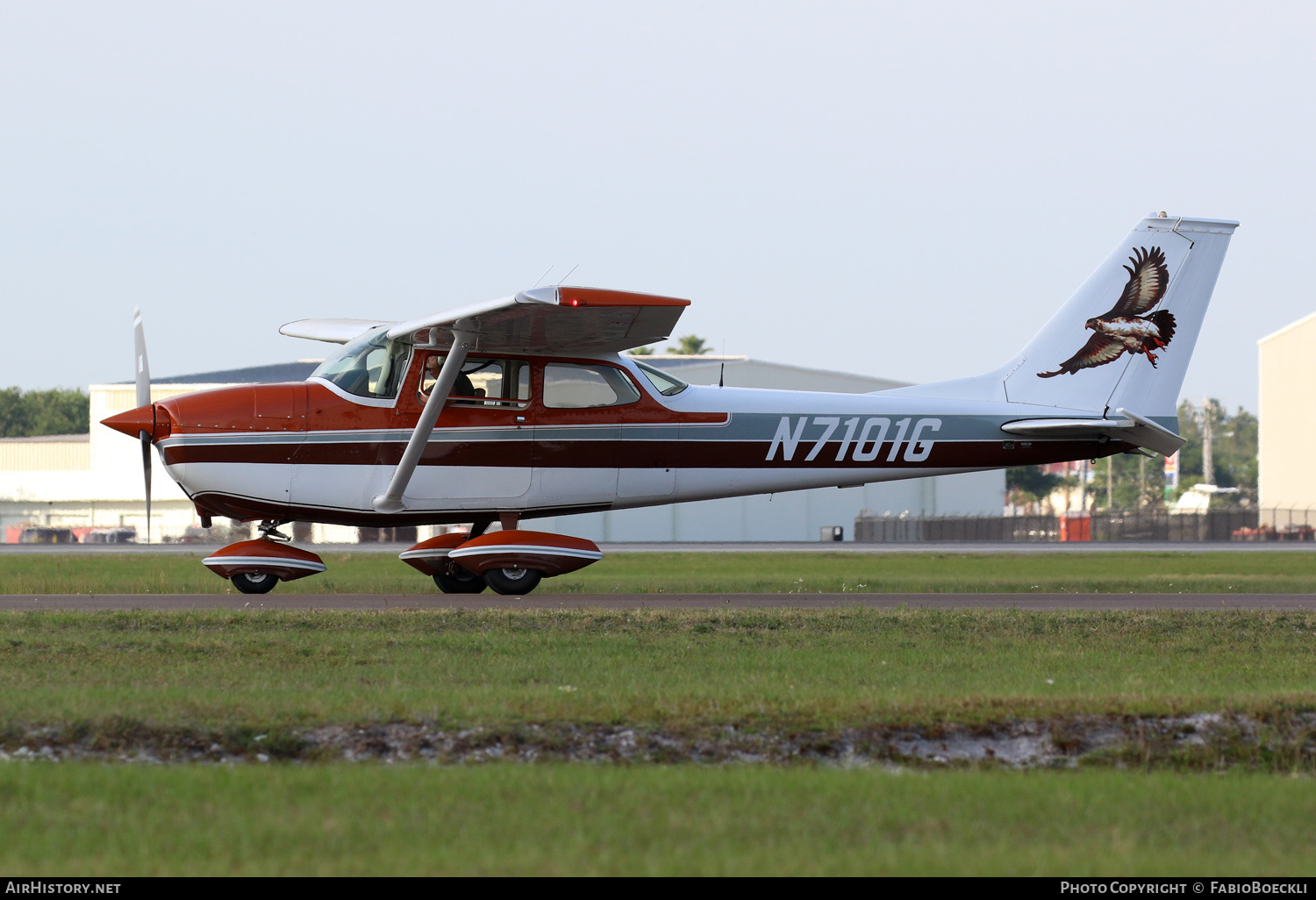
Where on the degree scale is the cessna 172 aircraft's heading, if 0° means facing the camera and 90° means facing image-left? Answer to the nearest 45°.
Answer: approximately 90°
